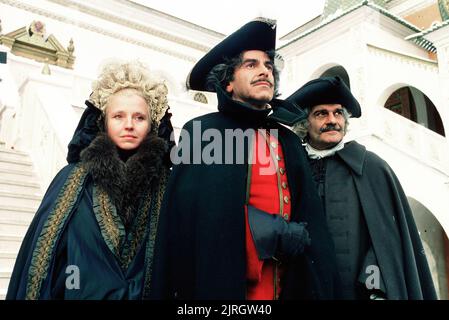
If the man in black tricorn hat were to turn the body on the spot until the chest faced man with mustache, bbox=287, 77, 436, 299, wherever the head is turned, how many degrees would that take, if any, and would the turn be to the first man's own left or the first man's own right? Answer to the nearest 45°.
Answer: approximately 90° to the first man's own left

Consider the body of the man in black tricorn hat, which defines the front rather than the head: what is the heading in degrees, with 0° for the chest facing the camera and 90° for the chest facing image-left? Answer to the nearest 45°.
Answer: approximately 315°
